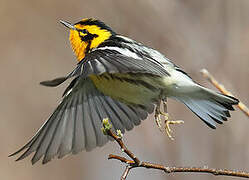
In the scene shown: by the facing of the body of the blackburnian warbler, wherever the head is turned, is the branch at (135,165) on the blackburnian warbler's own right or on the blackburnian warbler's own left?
on the blackburnian warbler's own left

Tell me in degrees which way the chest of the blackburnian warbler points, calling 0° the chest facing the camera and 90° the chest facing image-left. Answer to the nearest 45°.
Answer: approximately 90°
